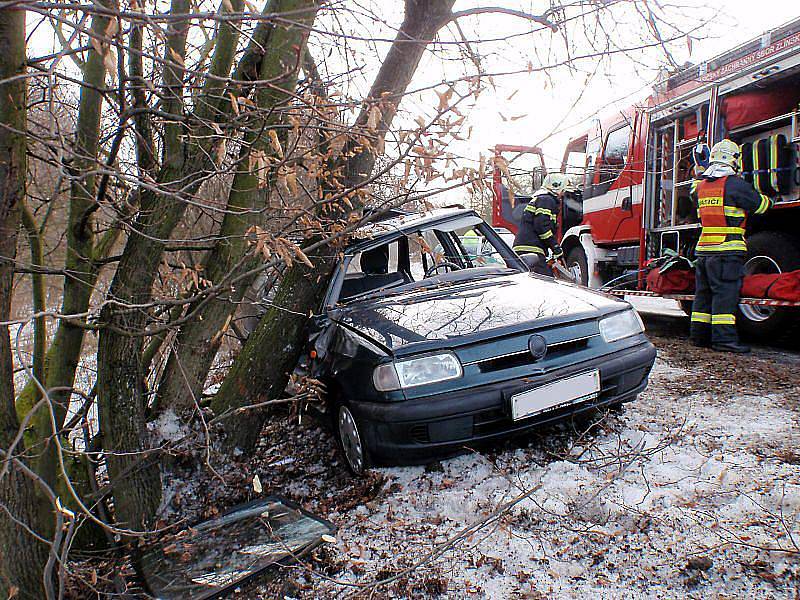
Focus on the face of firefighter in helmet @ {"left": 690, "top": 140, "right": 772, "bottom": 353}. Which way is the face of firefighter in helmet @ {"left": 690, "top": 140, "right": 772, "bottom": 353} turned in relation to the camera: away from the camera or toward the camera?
away from the camera

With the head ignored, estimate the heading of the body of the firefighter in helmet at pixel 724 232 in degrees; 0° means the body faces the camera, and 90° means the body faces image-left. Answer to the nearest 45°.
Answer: approximately 225°

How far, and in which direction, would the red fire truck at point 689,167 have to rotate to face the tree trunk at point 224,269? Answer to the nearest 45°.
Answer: approximately 90° to its left

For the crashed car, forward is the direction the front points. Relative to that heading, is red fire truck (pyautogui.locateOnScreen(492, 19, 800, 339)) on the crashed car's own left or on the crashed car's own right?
on the crashed car's own left

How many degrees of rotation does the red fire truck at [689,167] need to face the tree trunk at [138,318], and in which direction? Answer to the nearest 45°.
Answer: approximately 90° to its left

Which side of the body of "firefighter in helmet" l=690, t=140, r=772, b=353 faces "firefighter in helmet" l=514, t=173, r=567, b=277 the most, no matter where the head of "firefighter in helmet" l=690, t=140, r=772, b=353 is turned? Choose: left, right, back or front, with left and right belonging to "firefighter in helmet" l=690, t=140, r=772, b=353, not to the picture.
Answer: left
